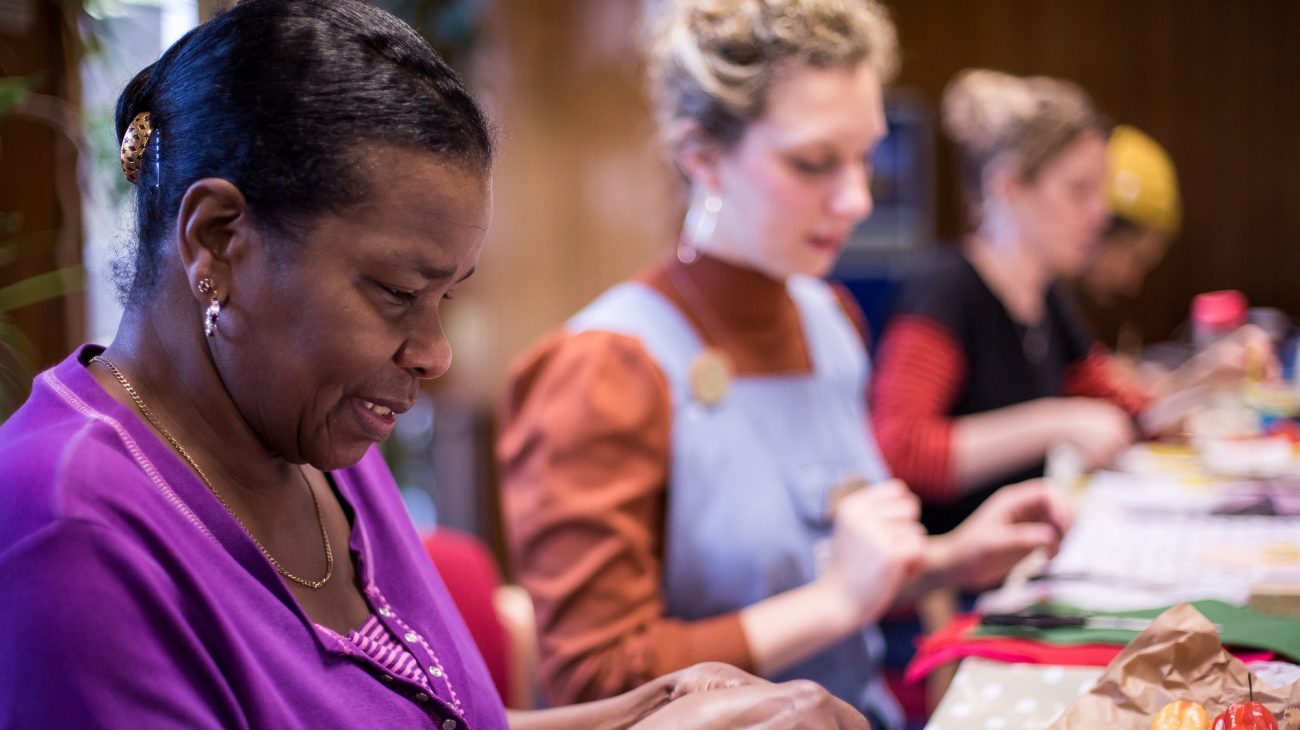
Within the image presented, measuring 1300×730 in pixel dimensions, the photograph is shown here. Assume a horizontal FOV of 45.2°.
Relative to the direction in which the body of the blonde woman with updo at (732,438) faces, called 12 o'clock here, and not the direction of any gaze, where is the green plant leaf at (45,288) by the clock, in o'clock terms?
The green plant leaf is roughly at 5 o'clock from the blonde woman with updo.

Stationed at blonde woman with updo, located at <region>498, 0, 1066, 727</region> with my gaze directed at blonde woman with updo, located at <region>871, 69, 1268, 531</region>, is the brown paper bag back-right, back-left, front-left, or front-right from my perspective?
back-right

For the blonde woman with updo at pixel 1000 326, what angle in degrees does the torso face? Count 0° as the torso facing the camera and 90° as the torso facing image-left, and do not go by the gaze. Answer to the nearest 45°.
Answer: approximately 315°

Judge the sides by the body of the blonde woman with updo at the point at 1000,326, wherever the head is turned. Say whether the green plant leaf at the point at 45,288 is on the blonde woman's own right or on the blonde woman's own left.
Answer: on the blonde woman's own right

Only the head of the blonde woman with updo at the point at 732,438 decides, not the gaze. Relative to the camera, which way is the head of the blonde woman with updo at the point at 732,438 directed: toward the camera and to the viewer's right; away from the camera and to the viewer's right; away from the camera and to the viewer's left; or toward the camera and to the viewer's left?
toward the camera and to the viewer's right

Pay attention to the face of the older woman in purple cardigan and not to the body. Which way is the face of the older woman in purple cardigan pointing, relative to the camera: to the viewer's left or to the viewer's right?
to the viewer's right

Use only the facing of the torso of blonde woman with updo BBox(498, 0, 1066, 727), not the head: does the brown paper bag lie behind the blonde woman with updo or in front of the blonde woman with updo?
in front

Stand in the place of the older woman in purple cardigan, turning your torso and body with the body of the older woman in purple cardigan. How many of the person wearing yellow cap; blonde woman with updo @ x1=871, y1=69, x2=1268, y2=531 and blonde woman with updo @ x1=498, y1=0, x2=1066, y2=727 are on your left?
3

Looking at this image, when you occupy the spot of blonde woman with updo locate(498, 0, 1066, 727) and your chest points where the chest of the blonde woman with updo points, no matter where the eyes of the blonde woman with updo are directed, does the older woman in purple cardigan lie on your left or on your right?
on your right

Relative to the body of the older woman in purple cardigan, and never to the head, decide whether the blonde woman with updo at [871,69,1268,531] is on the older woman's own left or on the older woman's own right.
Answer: on the older woman's own left

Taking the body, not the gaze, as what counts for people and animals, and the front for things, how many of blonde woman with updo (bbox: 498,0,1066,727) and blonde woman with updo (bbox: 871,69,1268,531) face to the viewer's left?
0
